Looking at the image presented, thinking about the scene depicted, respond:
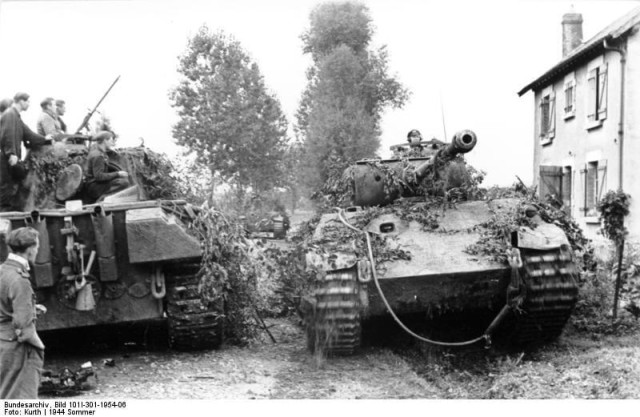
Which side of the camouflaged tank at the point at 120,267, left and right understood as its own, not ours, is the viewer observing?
back

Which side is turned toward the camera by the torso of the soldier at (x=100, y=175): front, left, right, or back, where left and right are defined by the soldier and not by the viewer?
right

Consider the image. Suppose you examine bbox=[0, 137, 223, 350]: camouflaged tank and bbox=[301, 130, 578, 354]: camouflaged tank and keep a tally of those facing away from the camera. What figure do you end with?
1

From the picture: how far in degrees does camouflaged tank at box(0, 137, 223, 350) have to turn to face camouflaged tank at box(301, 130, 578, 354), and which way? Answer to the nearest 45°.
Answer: approximately 90° to its right

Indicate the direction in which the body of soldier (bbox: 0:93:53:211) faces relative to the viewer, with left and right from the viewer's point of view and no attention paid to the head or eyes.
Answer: facing to the right of the viewer

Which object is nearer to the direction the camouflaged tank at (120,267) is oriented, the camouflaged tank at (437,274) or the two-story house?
the two-story house

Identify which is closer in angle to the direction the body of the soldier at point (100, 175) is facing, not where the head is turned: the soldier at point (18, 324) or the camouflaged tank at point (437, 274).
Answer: the camouflaged tank

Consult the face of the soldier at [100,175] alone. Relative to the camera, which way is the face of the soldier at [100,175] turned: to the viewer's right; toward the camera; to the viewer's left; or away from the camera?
to the viewer's right
